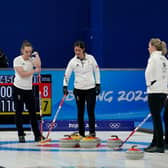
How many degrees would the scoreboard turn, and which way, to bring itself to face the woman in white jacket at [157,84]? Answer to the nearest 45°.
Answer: approximately 45° to its left

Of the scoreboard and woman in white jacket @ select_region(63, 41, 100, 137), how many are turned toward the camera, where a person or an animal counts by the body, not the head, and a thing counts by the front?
2

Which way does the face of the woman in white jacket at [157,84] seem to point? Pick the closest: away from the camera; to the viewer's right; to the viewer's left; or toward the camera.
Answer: to the viewer's left

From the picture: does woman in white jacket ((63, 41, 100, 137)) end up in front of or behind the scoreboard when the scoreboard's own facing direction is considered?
in front

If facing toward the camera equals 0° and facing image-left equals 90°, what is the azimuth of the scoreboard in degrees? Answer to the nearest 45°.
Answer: approximately 0°

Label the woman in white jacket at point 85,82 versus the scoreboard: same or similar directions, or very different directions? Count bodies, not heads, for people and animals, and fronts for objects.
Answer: same or similar directions

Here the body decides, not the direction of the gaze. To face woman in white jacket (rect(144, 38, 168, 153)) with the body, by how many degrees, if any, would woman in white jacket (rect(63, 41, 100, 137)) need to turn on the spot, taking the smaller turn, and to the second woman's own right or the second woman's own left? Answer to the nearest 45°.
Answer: approximately 45° to the second woman's own left

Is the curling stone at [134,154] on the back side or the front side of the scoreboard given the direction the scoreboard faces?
on the front side

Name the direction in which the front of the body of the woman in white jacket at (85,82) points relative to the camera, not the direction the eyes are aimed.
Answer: toward the camera
